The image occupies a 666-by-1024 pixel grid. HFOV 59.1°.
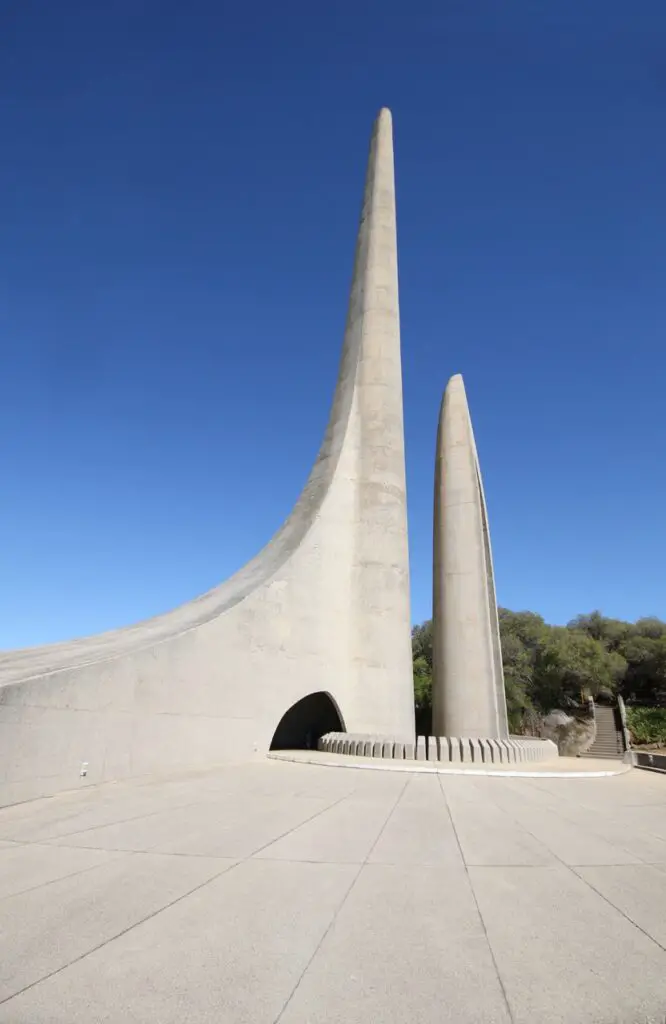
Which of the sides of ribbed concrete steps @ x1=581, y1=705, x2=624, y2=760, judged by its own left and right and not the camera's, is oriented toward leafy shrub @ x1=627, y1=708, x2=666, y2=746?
left

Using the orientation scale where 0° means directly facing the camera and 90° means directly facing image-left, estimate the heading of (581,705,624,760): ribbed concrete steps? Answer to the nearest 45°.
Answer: approximately 0°

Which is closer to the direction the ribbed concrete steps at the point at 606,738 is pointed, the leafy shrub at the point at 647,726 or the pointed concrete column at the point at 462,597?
the pointed concrete column

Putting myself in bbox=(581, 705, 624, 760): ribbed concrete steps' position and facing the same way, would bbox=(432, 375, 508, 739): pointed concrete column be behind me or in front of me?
in front
